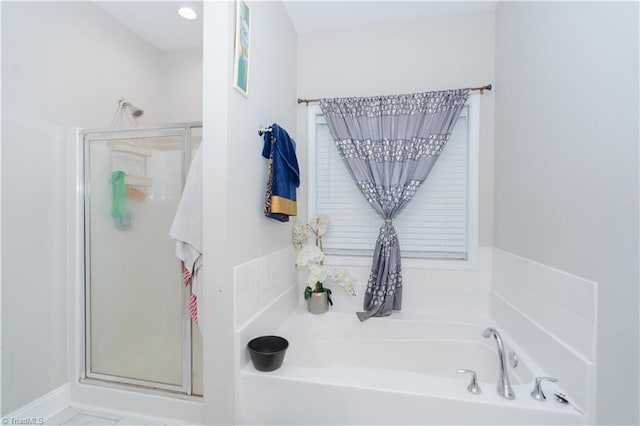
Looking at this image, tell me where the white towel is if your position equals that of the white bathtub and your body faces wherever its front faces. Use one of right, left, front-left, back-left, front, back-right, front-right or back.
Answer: right

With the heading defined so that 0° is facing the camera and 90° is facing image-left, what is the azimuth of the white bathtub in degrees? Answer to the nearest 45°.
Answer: approximately 0°

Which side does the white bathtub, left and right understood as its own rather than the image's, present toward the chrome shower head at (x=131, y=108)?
right

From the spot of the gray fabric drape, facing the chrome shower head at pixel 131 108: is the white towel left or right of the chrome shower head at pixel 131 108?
left

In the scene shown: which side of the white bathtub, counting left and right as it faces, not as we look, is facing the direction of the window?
back
